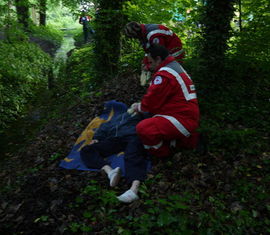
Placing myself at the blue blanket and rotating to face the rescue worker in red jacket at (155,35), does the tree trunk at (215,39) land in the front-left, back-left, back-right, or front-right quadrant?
front-right

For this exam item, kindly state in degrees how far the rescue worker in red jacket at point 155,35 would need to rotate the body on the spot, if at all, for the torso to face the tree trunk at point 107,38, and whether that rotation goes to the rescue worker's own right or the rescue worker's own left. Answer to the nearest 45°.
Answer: approximately 45° to the rescue worker's own right

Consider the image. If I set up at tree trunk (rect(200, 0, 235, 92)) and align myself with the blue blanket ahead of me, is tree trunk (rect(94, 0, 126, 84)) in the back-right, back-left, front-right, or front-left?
front-right

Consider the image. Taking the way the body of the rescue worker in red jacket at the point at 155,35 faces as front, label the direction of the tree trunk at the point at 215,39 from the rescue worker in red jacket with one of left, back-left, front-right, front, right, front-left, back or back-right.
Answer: back

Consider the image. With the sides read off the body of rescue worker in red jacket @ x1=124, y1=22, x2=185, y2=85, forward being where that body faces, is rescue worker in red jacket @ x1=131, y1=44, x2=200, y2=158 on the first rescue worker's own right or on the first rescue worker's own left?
on the first rescue worker's own left

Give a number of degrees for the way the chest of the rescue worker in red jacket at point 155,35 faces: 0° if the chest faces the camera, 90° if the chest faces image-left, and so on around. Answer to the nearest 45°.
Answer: approximately 90°

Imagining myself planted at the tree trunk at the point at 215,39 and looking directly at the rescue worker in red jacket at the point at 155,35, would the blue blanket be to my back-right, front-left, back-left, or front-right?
front-left
